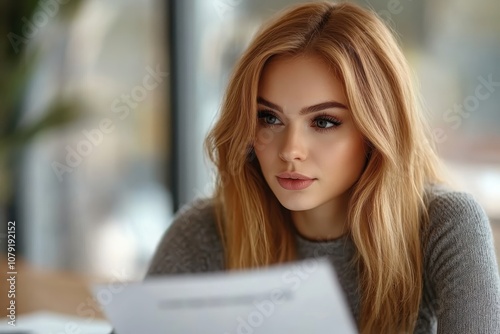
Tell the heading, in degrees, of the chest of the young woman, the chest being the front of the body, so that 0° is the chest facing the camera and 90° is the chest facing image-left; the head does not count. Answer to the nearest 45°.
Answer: approximately 45°

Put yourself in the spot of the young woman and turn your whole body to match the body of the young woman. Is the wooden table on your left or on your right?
on your right

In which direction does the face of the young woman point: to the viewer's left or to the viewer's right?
to the viewer's left
